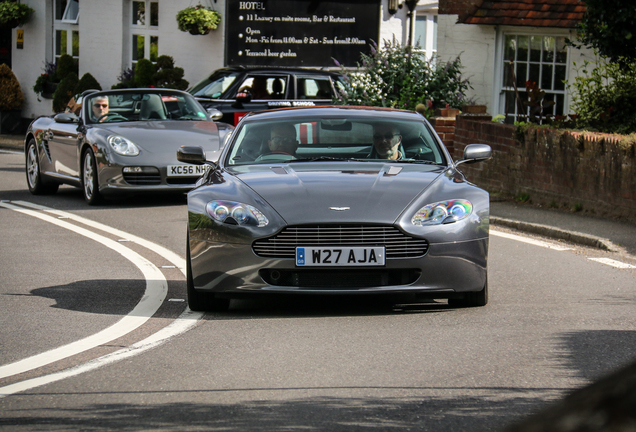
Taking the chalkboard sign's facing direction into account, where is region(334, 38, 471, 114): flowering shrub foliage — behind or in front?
in front

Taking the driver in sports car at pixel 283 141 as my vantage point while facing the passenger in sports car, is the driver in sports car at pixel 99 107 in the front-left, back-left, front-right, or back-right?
back-left

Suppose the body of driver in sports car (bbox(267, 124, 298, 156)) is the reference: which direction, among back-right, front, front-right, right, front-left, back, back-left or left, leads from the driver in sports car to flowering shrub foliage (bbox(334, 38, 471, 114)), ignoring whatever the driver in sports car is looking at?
back

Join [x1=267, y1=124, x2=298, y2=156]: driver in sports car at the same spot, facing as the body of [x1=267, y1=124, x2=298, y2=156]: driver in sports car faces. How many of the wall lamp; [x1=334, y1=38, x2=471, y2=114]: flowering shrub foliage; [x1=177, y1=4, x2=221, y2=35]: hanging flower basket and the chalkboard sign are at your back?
4

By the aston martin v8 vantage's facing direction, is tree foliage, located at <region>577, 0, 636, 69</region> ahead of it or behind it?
behind

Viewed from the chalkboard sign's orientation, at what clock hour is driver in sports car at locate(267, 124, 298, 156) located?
The driver in sports car is roughly at 12 o'clock from the chalkboard sign.

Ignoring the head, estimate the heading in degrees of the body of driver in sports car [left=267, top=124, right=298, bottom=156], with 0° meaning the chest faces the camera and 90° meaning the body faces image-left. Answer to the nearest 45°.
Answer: approximately 0°

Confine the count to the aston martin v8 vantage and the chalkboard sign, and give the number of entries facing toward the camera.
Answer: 2

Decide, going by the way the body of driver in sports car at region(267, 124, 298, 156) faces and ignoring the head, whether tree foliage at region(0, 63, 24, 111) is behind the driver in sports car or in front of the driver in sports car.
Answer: behind

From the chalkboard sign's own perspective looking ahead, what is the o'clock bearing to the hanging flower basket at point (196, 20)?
The hanging flower basket is roughly at 2 o'clock from the chalkboard sign.

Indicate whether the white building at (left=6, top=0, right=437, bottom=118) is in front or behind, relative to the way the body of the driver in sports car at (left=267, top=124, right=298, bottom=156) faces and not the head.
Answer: behind
